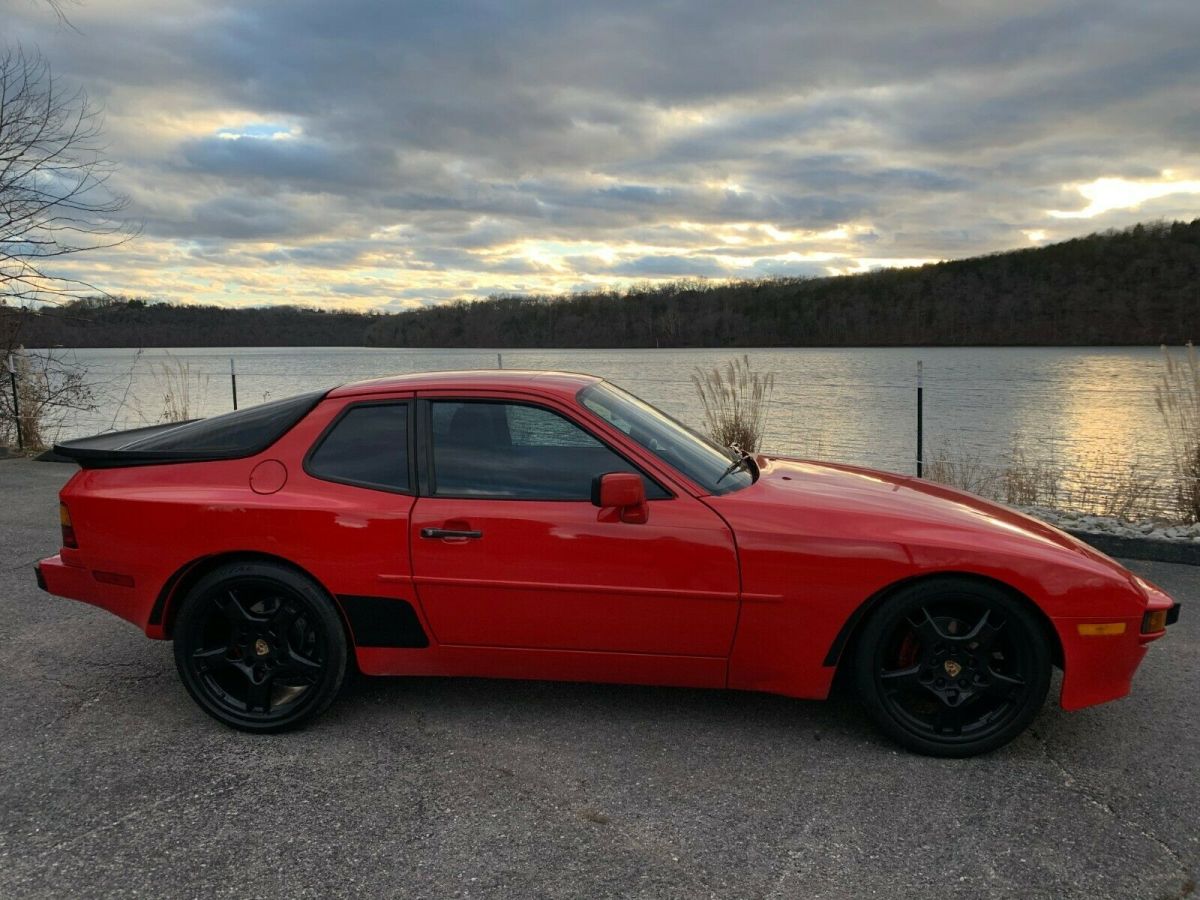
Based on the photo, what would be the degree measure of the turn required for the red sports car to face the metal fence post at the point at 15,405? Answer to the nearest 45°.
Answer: approximately 135° to its left

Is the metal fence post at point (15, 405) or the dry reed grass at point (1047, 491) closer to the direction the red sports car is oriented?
the dry reed grass

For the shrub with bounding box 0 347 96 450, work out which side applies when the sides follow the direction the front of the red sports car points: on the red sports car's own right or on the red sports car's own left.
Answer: on the red sports car's own left

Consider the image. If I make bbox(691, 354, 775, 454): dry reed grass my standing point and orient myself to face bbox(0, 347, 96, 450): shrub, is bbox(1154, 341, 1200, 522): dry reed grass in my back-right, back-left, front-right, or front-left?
back-left

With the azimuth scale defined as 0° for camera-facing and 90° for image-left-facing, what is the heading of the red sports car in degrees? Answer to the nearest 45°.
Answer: approximately 270°

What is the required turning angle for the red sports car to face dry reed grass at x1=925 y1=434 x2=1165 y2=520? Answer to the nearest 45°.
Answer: approximately 45° to its left

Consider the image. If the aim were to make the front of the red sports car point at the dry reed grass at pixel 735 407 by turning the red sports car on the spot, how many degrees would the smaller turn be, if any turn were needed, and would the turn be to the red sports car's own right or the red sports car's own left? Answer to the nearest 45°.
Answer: approximately 90° to the red sports car's own left

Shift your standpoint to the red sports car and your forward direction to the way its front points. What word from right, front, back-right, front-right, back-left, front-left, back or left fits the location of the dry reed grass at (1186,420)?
front-left

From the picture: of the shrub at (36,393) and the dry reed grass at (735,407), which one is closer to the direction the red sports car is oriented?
the dry reed grass
